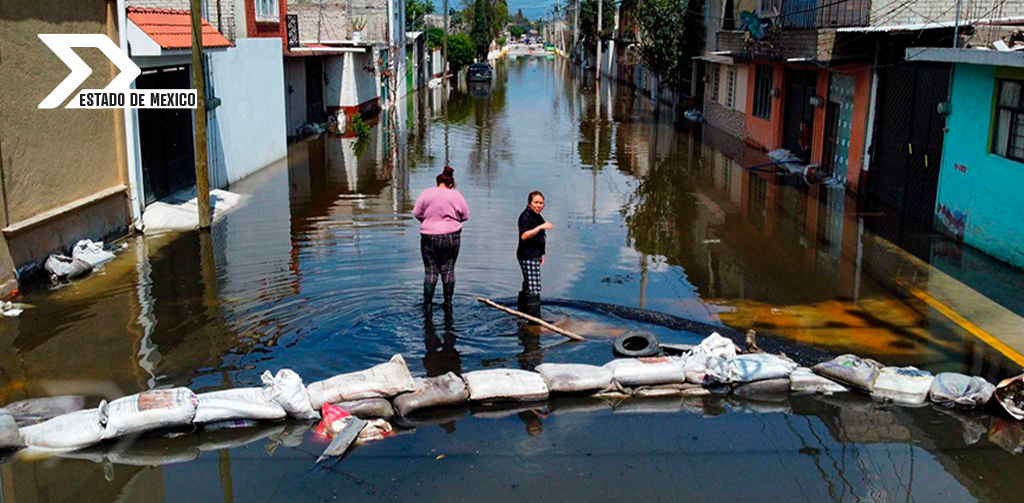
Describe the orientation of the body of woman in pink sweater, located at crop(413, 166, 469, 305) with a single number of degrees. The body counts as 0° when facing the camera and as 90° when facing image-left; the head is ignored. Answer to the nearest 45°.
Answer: approximately 180°

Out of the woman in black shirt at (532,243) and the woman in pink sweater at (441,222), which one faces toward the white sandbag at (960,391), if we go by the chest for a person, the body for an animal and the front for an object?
the woman in black shirt

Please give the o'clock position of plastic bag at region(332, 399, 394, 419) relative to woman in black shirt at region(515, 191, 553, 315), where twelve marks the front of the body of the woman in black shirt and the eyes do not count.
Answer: The plastic bag is roughly at 2 o'clock from the woman in black shirt.

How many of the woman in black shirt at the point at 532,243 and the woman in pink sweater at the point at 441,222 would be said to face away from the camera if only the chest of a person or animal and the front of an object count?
1

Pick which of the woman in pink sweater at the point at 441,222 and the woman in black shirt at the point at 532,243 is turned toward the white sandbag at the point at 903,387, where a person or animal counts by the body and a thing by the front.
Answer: the woman in black shirt

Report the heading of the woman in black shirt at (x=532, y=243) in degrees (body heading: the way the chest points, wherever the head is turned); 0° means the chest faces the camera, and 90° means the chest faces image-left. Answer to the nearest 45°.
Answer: approximately 315°

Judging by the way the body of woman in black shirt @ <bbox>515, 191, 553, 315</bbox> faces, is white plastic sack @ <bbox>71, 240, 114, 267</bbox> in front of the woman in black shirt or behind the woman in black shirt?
behind

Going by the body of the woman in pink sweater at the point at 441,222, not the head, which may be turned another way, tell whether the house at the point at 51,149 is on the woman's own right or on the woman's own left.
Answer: on the woman's own left

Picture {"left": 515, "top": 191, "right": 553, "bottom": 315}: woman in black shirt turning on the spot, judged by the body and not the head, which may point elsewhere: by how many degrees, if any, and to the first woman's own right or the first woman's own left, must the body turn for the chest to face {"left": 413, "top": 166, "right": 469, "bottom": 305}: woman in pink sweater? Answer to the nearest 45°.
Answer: approximately 135° to the first woman's own right

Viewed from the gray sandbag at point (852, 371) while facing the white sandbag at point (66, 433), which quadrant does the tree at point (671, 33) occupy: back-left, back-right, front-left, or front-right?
back-right

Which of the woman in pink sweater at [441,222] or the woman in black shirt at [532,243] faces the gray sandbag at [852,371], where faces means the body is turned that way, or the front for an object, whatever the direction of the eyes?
the woman in black shirt

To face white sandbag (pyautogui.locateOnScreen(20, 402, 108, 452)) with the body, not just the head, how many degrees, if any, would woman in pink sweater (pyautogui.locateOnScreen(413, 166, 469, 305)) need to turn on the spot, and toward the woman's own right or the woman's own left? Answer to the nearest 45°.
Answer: approximately 135° to the woman's own left

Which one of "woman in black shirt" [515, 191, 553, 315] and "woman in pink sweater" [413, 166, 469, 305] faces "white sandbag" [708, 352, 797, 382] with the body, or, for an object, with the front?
the woman in black shirt

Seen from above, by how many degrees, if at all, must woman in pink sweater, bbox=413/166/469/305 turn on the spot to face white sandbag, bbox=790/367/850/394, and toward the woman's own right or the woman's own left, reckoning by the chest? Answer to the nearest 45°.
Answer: approximately 135° to the woman's own right

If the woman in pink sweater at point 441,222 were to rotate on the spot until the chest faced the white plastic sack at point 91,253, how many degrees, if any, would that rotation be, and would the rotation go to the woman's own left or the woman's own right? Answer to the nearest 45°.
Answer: approximately 45° to the woman's own left

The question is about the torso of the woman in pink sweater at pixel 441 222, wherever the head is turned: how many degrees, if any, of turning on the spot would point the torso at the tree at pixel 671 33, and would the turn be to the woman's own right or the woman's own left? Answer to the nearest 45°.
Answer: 0° — they already face it

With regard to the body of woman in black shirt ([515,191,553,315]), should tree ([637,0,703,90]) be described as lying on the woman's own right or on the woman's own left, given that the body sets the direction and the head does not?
on the woman's own left
